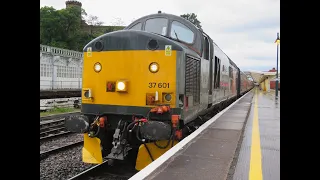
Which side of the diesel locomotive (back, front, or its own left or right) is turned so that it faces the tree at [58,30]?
right

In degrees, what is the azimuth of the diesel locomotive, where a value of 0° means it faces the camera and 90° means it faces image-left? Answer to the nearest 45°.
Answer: approximately 45°
